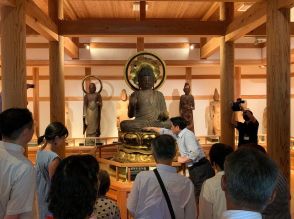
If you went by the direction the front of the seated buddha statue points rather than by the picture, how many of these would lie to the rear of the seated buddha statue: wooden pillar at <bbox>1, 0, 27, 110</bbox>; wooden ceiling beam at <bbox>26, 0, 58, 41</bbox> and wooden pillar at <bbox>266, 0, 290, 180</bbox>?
0

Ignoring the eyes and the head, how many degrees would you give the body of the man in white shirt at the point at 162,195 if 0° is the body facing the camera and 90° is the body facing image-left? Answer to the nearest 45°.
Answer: approximately 180°

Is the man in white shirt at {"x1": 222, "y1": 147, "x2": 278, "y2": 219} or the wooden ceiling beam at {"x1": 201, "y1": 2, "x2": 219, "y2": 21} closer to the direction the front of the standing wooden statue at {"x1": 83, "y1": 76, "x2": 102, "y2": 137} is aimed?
the man in white shirt

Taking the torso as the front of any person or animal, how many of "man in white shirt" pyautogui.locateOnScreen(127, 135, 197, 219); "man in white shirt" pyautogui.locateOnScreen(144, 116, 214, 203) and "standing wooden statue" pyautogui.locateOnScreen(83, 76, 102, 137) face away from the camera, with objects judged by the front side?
1

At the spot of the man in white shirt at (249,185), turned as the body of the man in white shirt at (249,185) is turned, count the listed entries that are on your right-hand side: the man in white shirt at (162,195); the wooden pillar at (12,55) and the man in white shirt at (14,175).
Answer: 0

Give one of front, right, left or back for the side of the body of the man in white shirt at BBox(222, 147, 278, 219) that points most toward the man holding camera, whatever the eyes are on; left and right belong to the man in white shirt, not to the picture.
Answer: front

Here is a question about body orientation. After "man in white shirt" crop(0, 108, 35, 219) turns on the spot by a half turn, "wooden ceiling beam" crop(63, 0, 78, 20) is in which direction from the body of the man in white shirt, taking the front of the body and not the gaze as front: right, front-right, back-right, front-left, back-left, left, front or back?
back-right

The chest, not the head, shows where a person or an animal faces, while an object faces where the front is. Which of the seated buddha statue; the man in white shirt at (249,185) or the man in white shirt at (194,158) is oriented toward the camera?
the seated buddha statue

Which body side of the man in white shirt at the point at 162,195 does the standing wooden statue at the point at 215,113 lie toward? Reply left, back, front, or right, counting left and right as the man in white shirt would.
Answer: front

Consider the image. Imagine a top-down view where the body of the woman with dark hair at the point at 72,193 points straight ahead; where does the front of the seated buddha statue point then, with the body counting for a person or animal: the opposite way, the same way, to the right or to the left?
the opposite way

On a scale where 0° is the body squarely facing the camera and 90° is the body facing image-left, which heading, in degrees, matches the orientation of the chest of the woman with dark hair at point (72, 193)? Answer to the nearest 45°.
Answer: approximately 180°

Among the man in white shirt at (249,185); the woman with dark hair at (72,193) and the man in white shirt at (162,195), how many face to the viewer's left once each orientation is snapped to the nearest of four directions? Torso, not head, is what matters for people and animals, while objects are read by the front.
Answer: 0

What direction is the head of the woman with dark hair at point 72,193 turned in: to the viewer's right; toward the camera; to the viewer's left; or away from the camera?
away from the camera

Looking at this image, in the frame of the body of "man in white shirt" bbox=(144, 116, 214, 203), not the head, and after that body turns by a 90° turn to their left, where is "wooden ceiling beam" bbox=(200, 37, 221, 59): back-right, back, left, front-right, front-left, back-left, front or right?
back

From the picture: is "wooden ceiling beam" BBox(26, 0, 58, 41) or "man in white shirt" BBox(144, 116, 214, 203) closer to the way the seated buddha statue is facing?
the man in white shirt

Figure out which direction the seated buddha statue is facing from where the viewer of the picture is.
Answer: facing the viewer

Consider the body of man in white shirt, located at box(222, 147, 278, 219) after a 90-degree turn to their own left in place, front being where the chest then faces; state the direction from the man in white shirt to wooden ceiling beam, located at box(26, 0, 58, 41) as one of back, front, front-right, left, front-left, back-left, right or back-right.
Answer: front-right

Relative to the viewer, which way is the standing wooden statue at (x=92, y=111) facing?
toward the camera

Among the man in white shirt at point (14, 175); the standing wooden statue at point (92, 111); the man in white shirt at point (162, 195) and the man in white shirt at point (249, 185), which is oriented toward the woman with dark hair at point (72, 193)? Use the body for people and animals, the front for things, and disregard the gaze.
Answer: the standing wooden statue

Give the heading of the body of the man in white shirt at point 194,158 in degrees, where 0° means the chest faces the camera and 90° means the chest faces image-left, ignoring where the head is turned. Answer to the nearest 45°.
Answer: approximately 90°

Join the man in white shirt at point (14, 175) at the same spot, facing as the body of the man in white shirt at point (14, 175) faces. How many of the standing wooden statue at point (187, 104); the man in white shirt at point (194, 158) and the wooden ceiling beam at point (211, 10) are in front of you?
3
